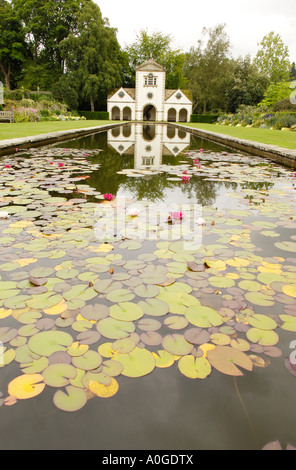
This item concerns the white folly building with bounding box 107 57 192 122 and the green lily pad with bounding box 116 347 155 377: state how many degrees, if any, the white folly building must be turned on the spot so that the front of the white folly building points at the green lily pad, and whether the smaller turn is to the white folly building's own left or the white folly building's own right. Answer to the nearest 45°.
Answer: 0° — it already faces it

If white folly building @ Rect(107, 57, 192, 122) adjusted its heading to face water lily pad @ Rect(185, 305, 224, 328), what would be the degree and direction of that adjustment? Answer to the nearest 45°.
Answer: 0° — it already faces it

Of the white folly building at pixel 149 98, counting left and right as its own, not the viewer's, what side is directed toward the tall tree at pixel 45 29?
right

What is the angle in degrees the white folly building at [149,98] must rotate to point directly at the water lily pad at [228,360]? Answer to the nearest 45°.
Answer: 0° — it already faces it

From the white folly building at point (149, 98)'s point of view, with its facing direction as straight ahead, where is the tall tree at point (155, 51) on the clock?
The tall tree is roughly at 6 o'clock from the white folly building.

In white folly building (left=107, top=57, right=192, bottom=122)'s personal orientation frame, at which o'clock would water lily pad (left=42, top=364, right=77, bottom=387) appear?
The water lily pad is roughly at 12 o'clock from the white folly building.

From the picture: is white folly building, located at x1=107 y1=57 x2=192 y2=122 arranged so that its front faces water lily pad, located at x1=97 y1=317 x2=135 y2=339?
yes

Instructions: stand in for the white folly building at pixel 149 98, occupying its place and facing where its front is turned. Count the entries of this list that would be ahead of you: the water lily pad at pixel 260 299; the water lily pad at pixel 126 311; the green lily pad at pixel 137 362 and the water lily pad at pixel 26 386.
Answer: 4

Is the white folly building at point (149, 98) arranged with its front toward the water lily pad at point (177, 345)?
yes

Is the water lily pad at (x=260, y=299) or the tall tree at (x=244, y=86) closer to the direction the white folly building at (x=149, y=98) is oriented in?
the water lily pad

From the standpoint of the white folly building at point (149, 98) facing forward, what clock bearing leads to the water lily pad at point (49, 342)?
The water lily pad is roughly at 12 o'clock from the white folly building.

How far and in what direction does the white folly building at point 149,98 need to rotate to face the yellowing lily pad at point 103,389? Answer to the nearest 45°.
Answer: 0° — it already faces it

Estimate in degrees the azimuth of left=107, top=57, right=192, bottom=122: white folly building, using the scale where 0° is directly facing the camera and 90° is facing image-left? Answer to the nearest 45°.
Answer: approximately 0°

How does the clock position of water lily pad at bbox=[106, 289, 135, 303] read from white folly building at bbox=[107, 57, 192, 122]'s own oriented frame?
The water lily pad is roughly at 12 o'clock from the white folly building.

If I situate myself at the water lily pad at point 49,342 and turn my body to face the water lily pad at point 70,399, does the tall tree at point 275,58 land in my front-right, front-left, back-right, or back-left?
back-left
